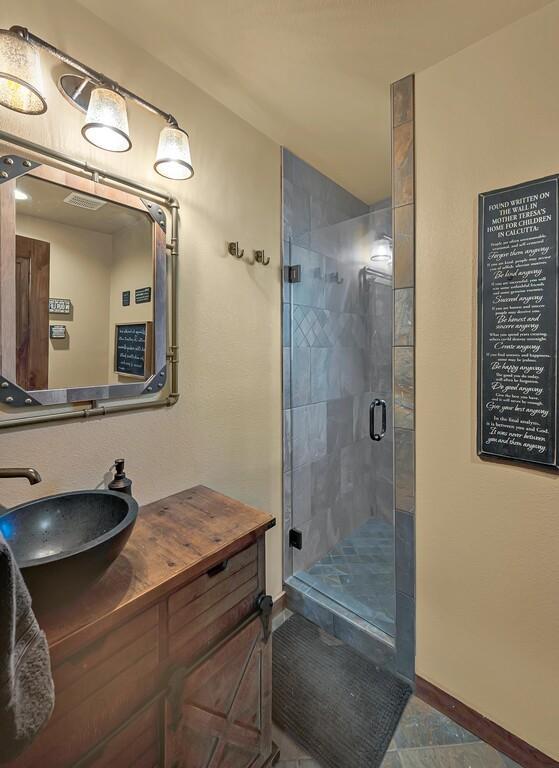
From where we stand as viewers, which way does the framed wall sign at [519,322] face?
facing the viewer and to the left of the viewer

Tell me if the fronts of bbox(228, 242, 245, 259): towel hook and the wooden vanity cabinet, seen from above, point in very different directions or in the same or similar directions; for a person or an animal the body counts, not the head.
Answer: same or similar directions

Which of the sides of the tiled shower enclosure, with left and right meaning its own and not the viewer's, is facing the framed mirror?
front

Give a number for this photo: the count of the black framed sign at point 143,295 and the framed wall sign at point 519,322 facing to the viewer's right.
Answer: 0

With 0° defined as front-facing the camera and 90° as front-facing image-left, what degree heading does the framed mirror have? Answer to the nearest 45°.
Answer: approximately 315°

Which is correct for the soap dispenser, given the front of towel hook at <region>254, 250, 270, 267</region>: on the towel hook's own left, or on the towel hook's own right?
on the towel hook's own right

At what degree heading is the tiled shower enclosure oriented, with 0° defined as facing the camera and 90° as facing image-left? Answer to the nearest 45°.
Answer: approximately 45°

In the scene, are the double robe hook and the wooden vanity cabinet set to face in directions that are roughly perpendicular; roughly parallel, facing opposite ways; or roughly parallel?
roughly parallel

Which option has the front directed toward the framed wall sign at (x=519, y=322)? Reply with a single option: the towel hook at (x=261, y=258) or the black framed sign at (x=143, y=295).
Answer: the towel hook

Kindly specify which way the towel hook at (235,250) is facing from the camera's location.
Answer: facing the viewer and to the right of the viewer
